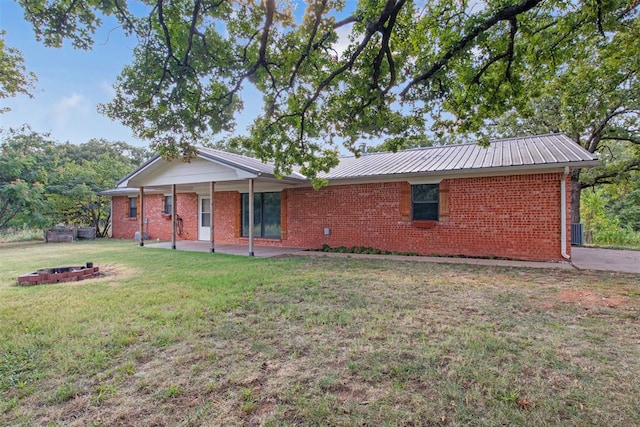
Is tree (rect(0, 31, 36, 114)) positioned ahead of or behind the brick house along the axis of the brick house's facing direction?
ahead

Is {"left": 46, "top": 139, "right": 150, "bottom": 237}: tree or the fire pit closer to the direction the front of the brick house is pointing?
the fire pit

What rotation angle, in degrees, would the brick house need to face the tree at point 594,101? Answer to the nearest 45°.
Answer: approximately 135° to its left

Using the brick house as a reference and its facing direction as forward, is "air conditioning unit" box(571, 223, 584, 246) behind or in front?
behind

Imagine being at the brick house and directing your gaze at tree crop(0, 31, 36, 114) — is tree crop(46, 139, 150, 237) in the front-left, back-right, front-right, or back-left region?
front-right

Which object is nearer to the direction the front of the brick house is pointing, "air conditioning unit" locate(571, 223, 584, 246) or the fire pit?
the fire pit

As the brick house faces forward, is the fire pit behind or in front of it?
in front

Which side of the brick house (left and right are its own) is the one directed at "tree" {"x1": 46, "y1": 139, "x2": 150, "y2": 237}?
right

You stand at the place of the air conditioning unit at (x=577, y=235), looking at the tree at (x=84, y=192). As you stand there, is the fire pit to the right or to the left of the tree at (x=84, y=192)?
left
